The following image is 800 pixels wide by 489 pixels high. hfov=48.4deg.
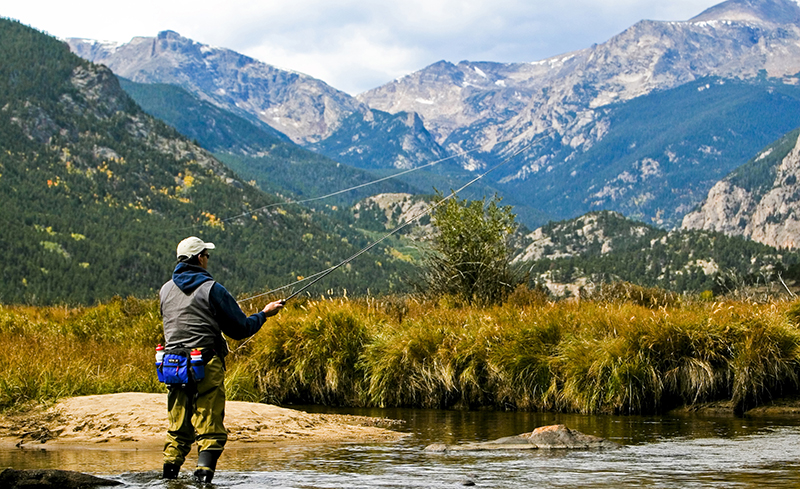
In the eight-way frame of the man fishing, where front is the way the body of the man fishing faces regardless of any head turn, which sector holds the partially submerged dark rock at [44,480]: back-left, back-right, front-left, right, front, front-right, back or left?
back-left

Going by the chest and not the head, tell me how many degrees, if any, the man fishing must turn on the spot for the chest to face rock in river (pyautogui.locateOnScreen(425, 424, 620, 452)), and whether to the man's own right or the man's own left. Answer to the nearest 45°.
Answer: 0° — they already face it

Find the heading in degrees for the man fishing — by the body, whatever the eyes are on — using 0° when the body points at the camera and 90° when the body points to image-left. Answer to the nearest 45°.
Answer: approximately 225°

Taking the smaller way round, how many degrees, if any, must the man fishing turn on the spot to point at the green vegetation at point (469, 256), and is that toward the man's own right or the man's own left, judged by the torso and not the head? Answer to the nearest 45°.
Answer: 0° — they already face it
